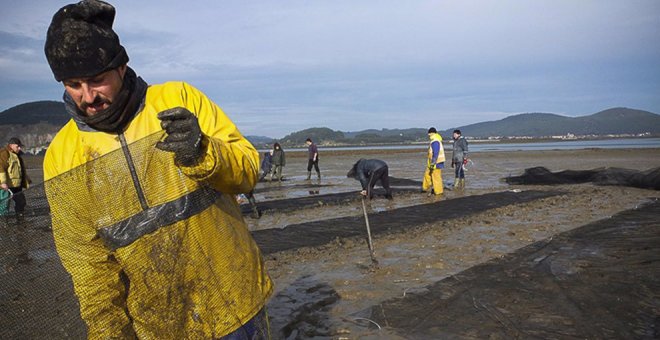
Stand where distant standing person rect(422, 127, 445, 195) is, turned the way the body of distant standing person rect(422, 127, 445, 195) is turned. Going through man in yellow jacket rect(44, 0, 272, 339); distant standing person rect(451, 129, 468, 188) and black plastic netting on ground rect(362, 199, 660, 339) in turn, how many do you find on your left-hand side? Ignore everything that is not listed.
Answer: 2

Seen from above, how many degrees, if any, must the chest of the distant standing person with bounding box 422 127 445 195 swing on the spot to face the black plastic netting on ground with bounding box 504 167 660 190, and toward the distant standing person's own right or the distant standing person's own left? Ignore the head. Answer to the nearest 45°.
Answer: approximately 135° to the distant standing person's own right

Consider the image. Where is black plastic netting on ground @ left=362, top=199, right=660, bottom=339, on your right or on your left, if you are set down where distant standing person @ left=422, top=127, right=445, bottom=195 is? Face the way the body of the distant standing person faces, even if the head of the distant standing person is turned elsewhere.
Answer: on your left

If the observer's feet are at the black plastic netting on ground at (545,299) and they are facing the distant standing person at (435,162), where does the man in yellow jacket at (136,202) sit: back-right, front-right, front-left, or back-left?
back-left

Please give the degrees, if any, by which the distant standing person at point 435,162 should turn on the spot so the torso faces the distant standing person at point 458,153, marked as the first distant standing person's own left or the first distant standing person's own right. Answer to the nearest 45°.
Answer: approximately 135° to the first distant standing person's own right
